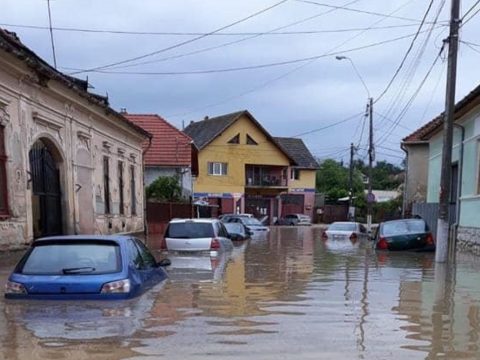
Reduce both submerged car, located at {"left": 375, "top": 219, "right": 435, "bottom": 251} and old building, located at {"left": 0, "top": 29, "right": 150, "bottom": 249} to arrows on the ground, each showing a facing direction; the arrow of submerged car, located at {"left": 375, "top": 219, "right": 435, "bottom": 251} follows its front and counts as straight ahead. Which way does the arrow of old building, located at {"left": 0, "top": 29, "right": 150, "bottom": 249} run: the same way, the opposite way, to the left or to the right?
to the right

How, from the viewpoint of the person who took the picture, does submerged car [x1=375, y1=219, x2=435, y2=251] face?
facing away from the viewer

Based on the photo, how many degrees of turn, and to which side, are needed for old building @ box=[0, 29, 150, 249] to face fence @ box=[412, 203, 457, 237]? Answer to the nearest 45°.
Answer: approximately 45° to its left

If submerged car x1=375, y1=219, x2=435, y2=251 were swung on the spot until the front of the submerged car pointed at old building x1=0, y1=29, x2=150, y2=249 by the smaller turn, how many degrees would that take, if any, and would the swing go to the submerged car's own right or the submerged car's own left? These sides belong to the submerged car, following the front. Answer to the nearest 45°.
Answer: approximately 135° to the submerged car's own left

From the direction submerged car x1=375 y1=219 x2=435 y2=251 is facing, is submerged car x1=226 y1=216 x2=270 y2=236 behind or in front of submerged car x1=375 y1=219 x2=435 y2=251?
in front

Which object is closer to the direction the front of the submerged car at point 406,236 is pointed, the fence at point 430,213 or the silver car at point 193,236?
the fence

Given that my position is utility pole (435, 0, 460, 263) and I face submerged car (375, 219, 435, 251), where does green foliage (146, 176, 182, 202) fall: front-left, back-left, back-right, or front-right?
front-left

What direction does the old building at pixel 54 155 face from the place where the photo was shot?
facing the viewer and to the right of the viewer

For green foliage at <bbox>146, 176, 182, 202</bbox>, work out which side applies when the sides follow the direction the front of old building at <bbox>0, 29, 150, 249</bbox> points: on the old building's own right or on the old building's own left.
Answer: on the old building's own left

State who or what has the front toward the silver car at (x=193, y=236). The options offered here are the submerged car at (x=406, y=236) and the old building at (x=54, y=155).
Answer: the old building

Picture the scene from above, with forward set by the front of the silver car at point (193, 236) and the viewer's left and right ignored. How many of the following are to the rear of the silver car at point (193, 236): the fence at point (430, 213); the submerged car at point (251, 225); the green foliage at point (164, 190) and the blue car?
1

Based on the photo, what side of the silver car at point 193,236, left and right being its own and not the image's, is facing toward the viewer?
back

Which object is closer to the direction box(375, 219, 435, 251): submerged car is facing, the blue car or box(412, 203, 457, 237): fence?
the fence

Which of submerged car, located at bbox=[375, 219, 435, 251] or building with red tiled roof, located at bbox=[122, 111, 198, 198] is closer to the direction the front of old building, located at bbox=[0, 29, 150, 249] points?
the submerged car
